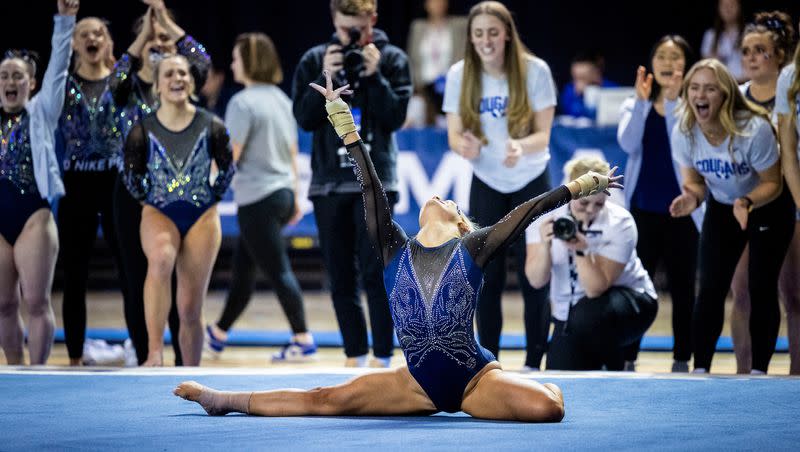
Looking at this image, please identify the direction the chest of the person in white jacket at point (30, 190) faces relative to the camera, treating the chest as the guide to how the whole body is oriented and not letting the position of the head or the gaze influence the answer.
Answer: toward the camera

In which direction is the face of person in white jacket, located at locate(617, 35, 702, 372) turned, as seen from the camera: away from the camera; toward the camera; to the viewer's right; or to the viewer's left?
toward the camera

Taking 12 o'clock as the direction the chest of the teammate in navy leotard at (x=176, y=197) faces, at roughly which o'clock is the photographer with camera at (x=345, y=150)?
The photographer with camera is roughly at 9 o'clock from the teammate in navy leotard.

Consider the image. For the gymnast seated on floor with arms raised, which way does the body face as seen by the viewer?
toward the camera

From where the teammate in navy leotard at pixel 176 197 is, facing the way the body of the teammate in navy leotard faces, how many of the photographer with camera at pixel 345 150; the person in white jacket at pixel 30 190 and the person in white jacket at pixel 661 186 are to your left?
2

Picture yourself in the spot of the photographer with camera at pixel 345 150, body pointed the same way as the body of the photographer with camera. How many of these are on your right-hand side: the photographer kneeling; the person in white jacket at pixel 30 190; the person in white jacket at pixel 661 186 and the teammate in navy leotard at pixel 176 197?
2

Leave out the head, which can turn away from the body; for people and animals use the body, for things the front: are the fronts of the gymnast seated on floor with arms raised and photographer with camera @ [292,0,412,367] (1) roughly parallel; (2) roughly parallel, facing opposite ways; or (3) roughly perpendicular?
roughly parallel

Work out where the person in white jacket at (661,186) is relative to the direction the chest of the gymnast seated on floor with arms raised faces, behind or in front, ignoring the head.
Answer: behind

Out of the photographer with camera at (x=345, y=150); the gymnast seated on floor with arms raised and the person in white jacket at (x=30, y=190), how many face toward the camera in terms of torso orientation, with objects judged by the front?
3

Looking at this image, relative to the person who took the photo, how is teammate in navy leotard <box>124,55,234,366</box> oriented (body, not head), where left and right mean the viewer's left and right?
facing the viewer

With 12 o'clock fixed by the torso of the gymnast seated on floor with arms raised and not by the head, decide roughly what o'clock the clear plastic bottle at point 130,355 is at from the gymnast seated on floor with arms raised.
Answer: The clear plastic bottle is roughly at 5 o'clock from the gymnast seated on floor with arms raised.

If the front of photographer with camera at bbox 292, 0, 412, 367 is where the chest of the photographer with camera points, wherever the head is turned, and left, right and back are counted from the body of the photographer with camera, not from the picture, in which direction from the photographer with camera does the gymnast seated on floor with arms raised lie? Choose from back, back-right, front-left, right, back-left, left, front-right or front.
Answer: front

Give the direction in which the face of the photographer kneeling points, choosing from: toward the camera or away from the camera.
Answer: toward the camera

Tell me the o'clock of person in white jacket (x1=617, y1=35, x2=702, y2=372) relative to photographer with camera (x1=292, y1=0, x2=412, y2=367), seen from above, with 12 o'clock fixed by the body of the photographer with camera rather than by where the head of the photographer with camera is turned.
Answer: The person in white jacket is roughly at 9 o'clock from the photographer with camera.

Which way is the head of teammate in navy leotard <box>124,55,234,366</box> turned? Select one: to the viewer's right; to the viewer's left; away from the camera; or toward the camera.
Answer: toward the camera

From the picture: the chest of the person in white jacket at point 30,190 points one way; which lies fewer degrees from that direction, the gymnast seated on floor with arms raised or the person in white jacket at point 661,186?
the gymnast seated on floor with arms raised
